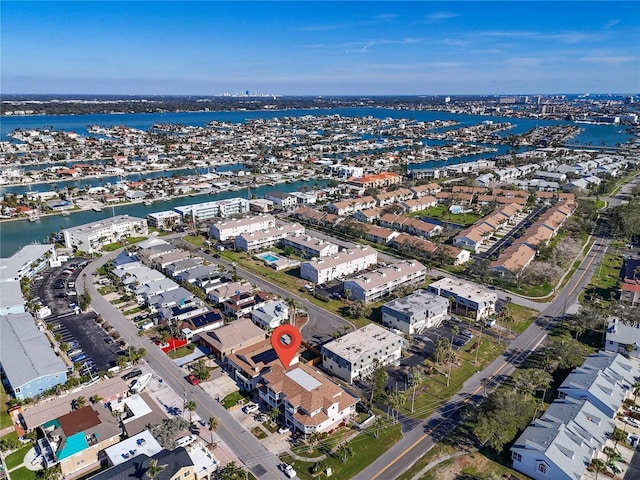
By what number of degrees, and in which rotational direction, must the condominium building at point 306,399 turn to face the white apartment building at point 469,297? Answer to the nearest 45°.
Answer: approximately 180°

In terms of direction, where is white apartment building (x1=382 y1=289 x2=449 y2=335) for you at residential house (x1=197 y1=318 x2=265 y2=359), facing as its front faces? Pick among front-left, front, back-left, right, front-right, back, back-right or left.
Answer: back-left

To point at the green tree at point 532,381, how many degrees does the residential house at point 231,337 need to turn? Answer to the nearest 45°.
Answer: approximately 90° to its left

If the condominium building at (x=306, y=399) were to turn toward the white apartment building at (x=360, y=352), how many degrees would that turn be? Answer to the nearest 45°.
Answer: approximately 180°

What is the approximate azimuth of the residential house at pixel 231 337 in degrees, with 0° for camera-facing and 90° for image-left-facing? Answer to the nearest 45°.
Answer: approximately 45°

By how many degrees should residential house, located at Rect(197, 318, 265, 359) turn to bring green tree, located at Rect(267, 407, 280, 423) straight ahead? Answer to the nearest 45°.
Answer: approximately 45° to its left

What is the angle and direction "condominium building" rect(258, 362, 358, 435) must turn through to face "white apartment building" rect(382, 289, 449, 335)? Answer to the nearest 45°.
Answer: approximately 180°

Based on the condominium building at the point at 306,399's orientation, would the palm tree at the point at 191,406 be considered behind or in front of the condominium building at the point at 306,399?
in front

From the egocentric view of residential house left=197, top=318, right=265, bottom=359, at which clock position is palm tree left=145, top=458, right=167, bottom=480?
The palm tree is roughly at 11 o'clock from the residential house.

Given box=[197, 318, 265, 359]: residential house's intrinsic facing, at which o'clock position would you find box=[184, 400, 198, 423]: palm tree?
The palm tree is roughly at 11 o'clock from the residential house.

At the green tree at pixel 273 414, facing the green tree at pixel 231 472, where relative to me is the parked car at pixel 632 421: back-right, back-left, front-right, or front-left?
back-left
